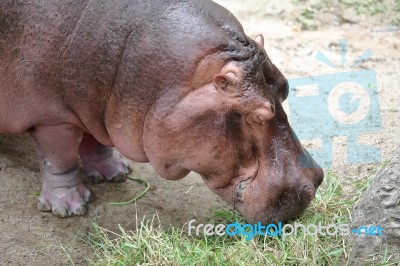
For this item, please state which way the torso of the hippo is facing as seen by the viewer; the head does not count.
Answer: to the viewer's right
